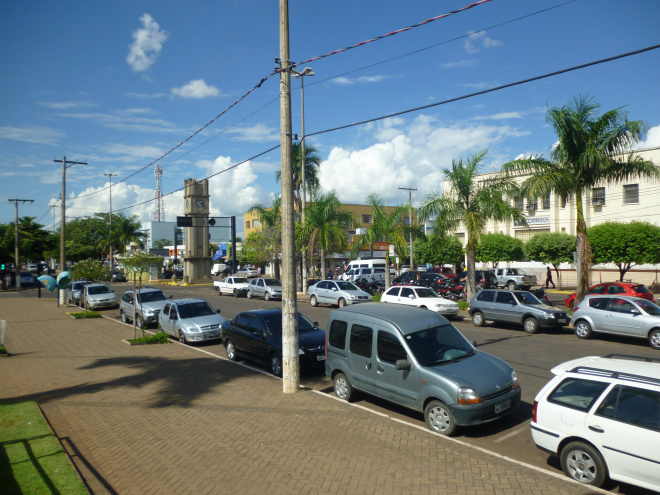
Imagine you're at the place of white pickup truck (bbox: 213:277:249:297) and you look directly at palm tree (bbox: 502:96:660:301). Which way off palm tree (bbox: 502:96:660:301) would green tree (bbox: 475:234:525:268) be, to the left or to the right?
left

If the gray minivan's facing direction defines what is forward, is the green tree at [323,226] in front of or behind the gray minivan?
behind

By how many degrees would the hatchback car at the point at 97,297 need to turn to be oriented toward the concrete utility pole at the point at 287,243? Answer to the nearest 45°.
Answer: approximately 45° to its right

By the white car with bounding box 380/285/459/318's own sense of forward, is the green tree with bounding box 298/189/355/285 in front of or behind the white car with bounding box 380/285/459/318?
behind

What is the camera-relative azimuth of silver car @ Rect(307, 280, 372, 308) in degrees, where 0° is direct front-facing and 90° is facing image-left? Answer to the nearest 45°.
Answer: approximately 315°

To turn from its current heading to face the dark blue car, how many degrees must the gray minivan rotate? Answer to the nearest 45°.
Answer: approximately 180°

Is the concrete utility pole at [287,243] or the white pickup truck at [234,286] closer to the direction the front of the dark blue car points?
the concrete utility pole

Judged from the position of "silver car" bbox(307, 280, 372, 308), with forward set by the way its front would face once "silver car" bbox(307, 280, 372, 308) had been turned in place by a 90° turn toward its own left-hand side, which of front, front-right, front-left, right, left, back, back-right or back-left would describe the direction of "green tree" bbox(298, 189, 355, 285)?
front-left

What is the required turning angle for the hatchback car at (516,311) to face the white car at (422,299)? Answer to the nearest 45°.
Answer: approximately 180°

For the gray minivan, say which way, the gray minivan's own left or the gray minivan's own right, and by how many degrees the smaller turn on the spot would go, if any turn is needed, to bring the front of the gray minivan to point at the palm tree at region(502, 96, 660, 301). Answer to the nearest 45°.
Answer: approximately 90° to the gray minivan's own left
